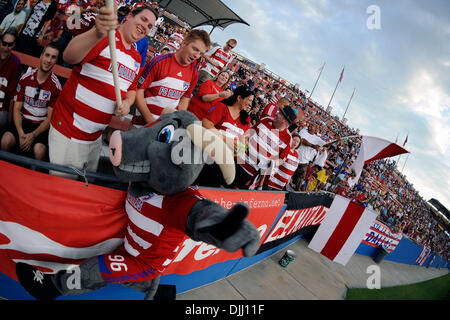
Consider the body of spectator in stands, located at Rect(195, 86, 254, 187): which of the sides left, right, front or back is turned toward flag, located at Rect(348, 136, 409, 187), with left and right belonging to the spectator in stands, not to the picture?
left

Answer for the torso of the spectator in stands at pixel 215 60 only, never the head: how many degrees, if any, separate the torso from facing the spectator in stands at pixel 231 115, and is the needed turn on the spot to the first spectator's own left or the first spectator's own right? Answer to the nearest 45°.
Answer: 0° — they already face them

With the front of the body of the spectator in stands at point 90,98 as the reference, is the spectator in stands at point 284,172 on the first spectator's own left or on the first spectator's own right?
on the first spectator's own left

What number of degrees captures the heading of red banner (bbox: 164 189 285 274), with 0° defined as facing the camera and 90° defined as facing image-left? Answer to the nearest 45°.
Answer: approximately 315°

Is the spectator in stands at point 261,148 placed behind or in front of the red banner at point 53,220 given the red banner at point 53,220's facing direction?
behind

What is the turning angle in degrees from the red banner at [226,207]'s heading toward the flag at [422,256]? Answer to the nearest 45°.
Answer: approximately 90° to its left
